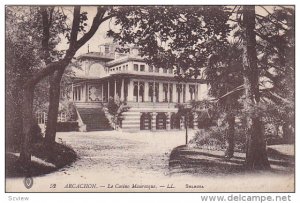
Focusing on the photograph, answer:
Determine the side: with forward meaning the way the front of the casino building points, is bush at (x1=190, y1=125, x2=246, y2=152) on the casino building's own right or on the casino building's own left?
on the casino building's own left

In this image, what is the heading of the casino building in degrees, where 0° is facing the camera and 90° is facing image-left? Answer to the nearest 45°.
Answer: approximately 45°

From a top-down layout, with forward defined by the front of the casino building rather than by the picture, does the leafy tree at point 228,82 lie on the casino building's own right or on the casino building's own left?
on the casino building's own left
